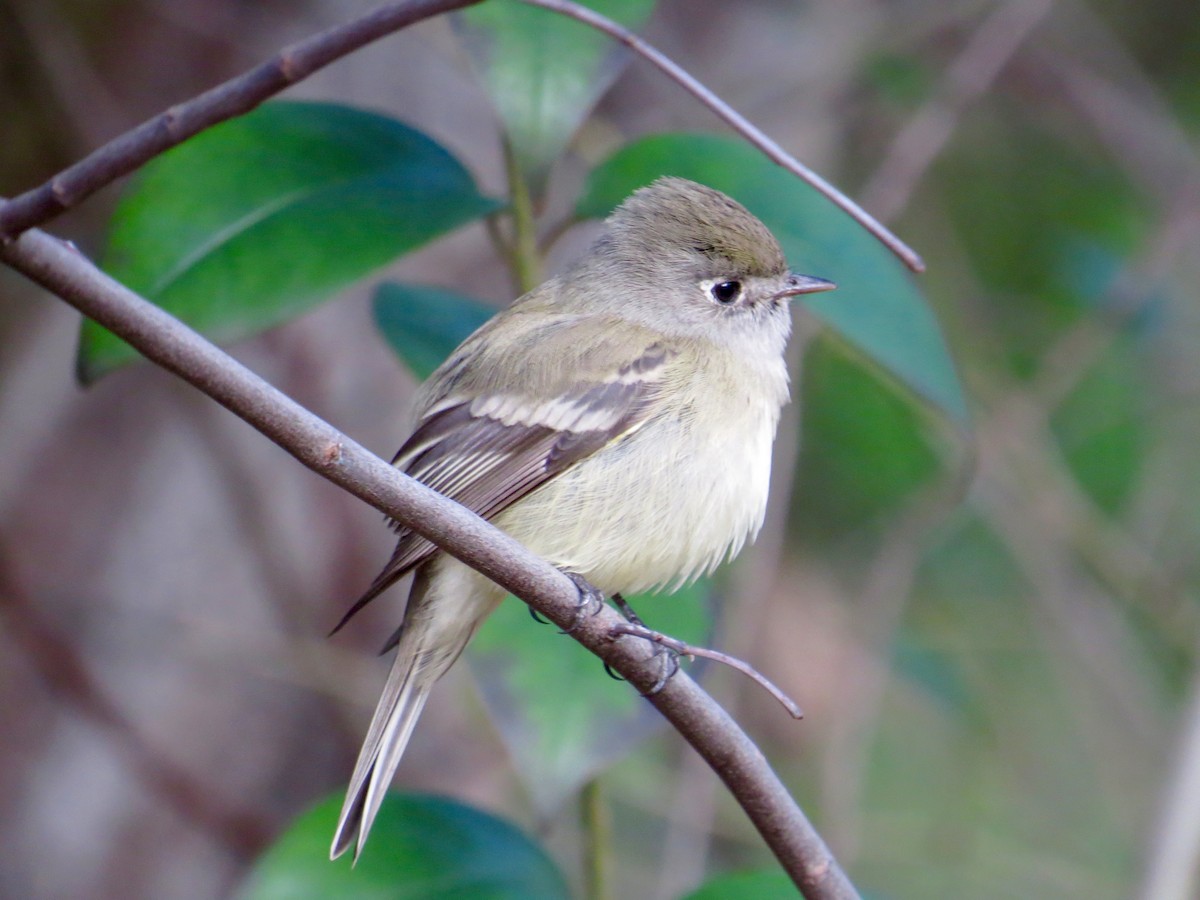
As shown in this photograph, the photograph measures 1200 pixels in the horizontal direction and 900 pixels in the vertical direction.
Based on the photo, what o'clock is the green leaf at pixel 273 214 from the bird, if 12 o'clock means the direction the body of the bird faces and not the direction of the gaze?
The green leaf is roughly at 6 o'clock from the bird.

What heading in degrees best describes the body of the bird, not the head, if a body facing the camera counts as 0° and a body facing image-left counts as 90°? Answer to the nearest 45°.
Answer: approximately 270°

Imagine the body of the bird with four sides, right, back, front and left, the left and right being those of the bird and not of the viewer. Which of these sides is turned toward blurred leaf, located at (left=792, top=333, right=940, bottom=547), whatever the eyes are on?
left
